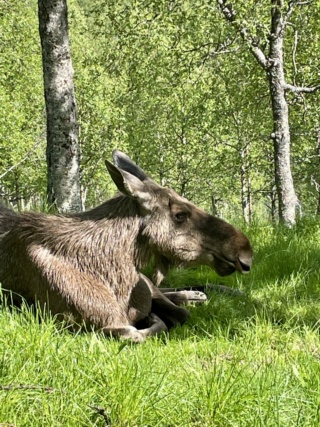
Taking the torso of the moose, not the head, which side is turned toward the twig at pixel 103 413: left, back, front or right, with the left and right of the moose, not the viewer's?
right

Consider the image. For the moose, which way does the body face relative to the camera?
to the viewer's right
